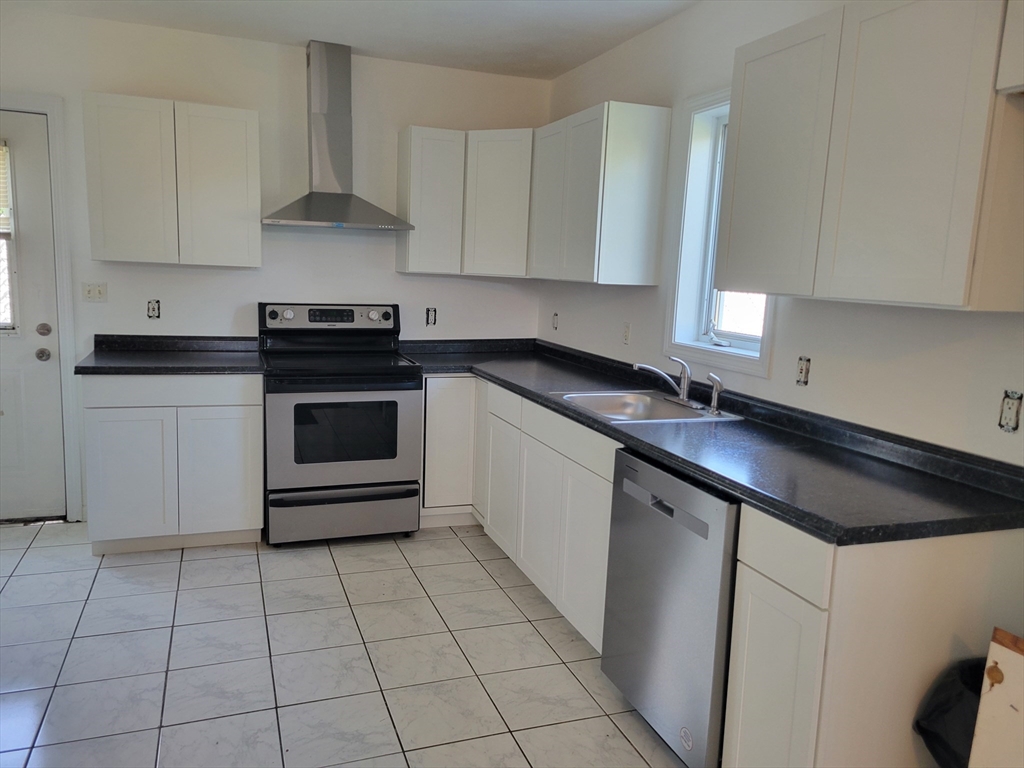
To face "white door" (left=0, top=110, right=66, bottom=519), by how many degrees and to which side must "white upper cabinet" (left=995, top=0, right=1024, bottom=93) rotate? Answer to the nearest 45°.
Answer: approximately 45° to its right

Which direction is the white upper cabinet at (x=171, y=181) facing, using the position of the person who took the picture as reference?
facing the viewer

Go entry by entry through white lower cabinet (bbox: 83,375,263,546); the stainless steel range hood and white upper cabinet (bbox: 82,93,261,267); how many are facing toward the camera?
3

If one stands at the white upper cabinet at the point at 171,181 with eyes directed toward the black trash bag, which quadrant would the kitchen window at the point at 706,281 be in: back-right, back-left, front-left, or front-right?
front-left

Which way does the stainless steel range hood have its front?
toward the camera

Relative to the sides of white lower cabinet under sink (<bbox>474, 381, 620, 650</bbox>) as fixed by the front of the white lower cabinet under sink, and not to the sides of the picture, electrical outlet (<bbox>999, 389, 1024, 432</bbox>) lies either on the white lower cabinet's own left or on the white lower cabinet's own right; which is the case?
on the white lower cabinet's own left

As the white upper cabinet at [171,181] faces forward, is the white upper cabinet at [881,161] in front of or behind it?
in front

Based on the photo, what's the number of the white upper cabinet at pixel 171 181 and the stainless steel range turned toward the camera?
2

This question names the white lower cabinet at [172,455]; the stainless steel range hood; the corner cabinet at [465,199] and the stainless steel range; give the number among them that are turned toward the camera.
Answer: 4

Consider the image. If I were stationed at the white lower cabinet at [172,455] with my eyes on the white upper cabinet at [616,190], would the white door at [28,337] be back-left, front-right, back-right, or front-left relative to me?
back-left

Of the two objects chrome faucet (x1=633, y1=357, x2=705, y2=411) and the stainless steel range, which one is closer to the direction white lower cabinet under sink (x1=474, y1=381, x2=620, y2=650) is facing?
the stainless steel range

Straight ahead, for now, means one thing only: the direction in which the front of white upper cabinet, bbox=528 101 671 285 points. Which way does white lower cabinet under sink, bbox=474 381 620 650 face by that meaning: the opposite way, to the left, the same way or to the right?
the same way

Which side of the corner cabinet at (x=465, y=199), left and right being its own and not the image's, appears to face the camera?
front
